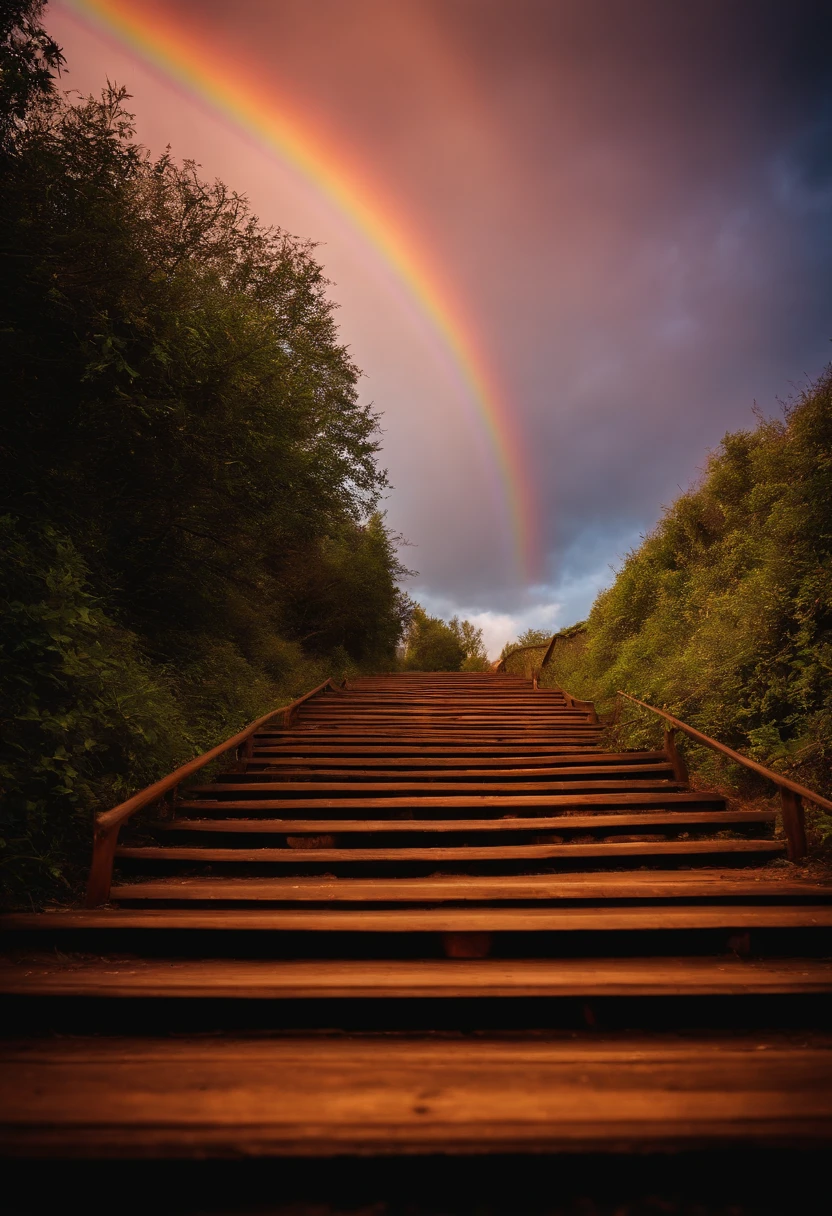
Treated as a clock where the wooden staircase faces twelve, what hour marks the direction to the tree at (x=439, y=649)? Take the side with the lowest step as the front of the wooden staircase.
The tree is roughly at 6 o'clock from the wooden staircase.

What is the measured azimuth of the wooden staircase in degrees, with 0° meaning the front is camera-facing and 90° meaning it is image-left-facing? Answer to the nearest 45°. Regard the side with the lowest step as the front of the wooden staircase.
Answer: approximately 0°
